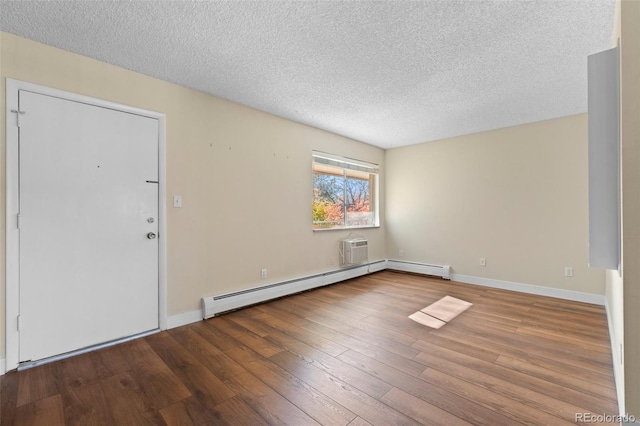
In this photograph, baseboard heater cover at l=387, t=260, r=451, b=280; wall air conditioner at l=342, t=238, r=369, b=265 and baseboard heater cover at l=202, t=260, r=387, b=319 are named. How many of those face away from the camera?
0

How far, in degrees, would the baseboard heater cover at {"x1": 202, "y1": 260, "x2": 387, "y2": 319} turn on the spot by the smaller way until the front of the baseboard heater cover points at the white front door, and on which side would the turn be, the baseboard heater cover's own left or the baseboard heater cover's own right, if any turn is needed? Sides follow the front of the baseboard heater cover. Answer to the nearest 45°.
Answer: approximately 90° to the baseboard heater cover's own right

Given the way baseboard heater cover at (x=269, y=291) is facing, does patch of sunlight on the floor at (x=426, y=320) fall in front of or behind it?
in front

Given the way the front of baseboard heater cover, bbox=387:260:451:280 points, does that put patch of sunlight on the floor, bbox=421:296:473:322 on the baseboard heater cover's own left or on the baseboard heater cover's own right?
on the baseboard heater cover's own left

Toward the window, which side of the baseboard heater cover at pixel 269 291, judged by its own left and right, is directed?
left

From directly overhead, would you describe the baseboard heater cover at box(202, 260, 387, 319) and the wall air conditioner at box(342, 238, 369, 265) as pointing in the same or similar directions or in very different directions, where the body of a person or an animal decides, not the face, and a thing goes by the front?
same or similar directions

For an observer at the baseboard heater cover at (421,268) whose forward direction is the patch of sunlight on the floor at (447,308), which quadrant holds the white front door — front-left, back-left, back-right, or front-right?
front-right

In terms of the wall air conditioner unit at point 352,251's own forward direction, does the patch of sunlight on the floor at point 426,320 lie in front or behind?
in front

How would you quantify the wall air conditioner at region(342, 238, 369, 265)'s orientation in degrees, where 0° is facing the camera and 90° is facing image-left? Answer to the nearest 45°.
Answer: approximately 315°

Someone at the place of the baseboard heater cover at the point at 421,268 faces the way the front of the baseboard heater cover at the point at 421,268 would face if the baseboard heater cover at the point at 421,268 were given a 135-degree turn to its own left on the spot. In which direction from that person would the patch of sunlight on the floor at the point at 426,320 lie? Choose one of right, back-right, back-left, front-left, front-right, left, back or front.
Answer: right

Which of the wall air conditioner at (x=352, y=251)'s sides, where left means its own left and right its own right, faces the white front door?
right

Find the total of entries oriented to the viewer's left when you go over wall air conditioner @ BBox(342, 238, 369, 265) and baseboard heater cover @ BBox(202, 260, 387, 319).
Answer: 0

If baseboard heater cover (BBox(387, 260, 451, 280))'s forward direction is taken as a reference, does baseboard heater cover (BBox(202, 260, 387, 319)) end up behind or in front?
in front

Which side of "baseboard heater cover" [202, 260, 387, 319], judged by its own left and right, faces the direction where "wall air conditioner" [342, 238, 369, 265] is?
left
